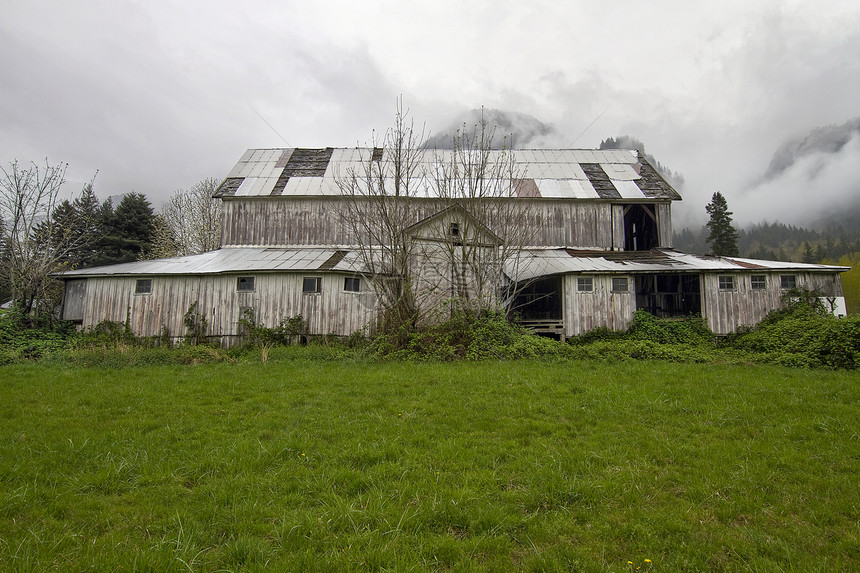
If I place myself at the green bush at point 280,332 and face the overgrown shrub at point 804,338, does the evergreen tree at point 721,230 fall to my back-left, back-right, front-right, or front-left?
front-left

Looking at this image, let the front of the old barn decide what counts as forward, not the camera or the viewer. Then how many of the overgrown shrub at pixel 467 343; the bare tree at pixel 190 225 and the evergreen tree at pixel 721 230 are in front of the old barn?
1

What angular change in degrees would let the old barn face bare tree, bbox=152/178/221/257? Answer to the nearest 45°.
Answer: approximately 135° to its right

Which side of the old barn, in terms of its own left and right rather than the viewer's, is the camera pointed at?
front

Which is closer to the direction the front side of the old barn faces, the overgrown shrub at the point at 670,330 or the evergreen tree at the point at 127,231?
the overgrown shrub

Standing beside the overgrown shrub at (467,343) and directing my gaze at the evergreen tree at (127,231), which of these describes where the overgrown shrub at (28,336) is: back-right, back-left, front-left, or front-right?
front-left

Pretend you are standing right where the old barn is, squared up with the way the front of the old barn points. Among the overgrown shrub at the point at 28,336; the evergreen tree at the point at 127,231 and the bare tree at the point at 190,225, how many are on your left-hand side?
0

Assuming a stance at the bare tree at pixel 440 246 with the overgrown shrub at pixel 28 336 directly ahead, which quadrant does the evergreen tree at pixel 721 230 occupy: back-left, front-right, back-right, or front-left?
back-right

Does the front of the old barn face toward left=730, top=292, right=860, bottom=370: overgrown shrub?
no

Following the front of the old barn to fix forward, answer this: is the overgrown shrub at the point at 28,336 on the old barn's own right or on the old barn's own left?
on the old barn's own right

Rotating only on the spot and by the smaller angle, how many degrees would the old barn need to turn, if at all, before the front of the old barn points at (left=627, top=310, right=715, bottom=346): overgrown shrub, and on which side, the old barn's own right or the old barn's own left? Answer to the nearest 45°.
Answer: approximately 90° to the old barn's own left

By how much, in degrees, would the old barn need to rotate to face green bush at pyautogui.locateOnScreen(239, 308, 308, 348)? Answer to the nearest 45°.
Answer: approximately 90° to its right

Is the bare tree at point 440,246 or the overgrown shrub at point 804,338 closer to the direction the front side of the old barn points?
the bare tree

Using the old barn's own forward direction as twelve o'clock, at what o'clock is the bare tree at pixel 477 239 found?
The bare tree is roughly at 11 o'clock from the old barn.

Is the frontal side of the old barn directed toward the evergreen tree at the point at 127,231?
no

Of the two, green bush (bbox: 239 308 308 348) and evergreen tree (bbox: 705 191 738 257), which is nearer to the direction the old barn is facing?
the green bush

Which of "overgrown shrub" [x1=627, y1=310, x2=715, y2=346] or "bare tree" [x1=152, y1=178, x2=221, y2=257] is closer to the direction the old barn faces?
the overgrown shrub

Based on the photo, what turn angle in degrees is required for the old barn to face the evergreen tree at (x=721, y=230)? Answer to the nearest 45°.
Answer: approximately 135° to its left
